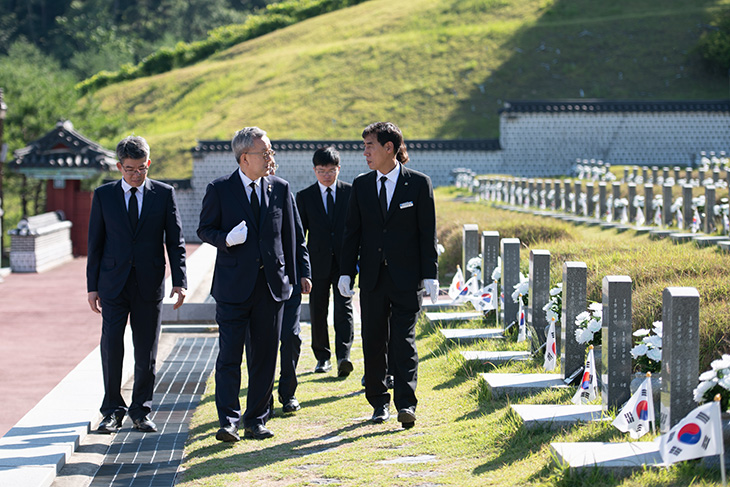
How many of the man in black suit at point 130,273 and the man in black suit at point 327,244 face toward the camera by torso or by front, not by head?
2

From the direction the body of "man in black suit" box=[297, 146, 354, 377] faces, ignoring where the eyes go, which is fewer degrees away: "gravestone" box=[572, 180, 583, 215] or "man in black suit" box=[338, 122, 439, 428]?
the man in black suit

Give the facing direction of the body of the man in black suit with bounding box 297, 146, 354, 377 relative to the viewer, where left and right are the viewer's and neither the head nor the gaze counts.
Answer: facing the viewer

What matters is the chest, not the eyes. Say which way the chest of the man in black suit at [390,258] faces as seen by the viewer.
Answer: toward the camera

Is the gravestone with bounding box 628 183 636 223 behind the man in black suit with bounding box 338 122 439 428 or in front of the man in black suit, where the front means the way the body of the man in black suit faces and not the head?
behind

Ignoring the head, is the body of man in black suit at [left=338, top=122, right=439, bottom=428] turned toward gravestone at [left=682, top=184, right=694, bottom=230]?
no

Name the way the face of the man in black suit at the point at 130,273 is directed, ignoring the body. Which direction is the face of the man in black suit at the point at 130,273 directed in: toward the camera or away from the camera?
toward the camera

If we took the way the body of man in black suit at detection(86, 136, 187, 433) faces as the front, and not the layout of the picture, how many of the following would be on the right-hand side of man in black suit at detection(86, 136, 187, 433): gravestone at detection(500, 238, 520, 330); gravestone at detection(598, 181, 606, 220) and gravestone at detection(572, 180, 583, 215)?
0

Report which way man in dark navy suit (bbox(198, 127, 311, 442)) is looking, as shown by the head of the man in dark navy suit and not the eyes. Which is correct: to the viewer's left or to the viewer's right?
to the viewer's right

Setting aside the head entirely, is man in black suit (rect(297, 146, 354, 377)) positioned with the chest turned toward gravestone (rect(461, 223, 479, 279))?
no

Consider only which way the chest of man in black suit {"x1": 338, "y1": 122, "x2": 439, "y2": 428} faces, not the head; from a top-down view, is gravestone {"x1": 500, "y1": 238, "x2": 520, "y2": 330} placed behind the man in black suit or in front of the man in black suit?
behind

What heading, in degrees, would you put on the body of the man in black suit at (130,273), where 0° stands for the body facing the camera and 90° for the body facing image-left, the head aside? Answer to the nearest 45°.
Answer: approximately 0°

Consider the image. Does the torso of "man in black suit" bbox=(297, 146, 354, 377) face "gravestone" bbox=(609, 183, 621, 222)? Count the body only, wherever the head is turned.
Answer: no

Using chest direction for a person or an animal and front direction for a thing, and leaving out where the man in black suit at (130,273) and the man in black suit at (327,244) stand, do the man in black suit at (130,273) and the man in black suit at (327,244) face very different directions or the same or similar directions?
same or similar directions

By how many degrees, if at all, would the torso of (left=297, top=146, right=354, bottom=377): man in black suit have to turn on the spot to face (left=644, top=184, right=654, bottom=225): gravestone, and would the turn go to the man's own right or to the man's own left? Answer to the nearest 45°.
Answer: approximately 135° to the man's own left

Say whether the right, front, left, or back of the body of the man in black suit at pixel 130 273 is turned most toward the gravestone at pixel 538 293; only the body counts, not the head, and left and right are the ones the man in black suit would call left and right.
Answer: left

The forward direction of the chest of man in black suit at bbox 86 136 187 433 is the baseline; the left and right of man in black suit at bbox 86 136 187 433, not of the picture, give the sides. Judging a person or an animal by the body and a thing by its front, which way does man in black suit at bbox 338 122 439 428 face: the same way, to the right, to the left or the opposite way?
the same way
